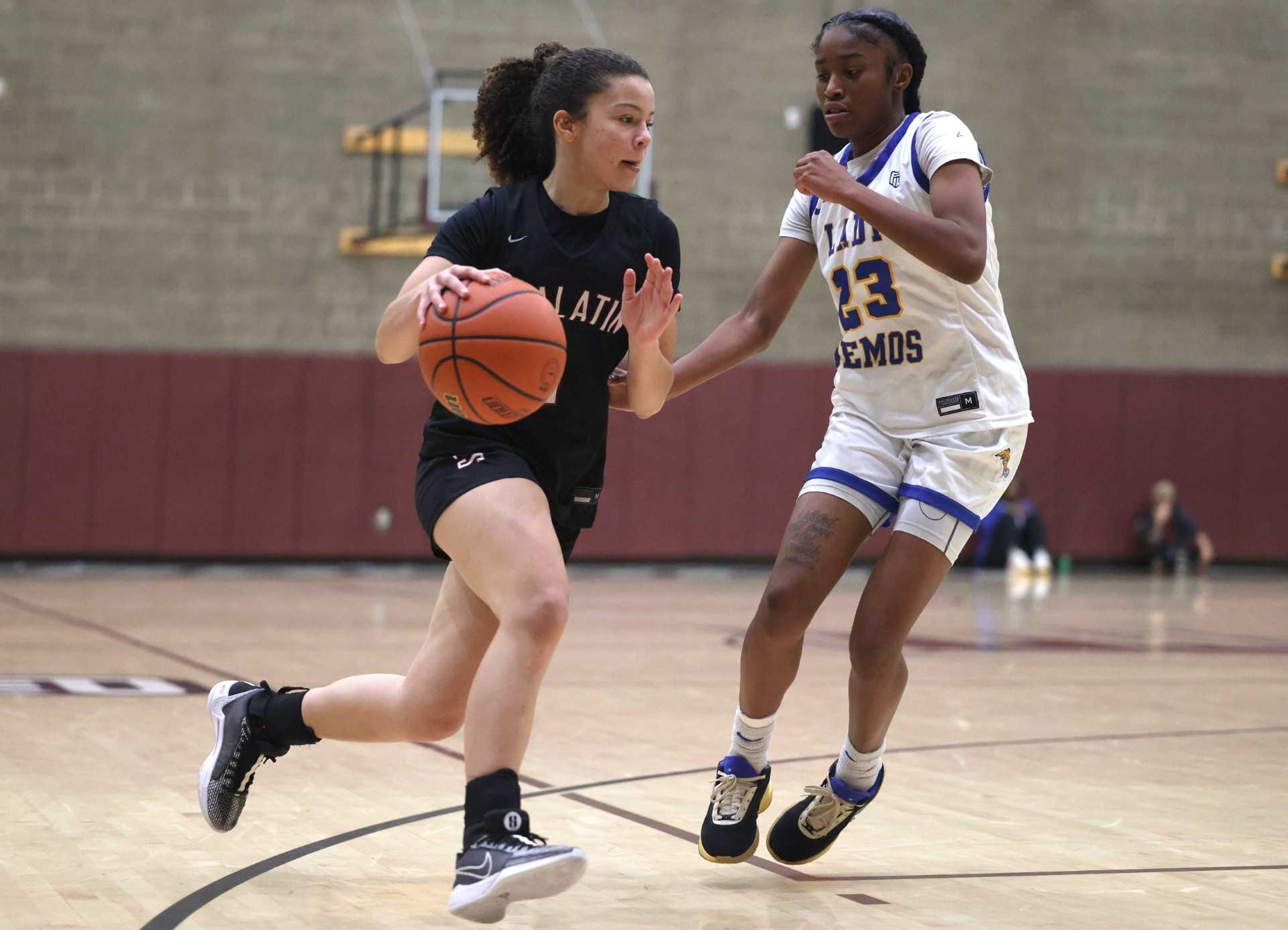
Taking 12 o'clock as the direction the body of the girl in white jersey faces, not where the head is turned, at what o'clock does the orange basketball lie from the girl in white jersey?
The orange basketball is roughly at 12 o'clock from the girl in white jersey.

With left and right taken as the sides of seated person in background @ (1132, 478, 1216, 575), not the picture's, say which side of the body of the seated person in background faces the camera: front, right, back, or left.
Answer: front

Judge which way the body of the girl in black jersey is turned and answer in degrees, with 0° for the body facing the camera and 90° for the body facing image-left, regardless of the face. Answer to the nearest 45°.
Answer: approximately 315°

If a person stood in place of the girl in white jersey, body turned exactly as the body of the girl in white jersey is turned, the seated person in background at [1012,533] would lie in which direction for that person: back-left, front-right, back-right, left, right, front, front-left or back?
back-right

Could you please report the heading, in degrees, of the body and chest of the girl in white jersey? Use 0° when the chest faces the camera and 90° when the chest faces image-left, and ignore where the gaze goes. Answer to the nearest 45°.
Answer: approximately 45°

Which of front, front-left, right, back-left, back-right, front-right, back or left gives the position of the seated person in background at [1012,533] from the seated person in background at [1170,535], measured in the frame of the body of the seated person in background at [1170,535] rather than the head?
front-right

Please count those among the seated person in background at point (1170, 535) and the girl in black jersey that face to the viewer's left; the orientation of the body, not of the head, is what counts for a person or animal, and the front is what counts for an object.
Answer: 0

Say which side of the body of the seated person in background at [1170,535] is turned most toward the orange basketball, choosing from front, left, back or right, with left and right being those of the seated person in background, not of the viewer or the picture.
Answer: front

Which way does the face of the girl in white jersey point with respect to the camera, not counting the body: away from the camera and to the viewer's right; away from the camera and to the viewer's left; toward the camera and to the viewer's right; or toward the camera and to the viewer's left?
toward the camera and to the viewer's left

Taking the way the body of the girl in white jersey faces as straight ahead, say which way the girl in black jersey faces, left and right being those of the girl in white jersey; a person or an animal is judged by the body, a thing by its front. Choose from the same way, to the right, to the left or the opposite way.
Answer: to the left

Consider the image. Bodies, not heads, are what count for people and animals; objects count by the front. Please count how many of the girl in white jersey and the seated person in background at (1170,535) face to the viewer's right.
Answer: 0

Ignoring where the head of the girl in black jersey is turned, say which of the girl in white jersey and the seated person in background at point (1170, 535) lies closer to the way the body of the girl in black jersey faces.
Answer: the girl in white jersey
